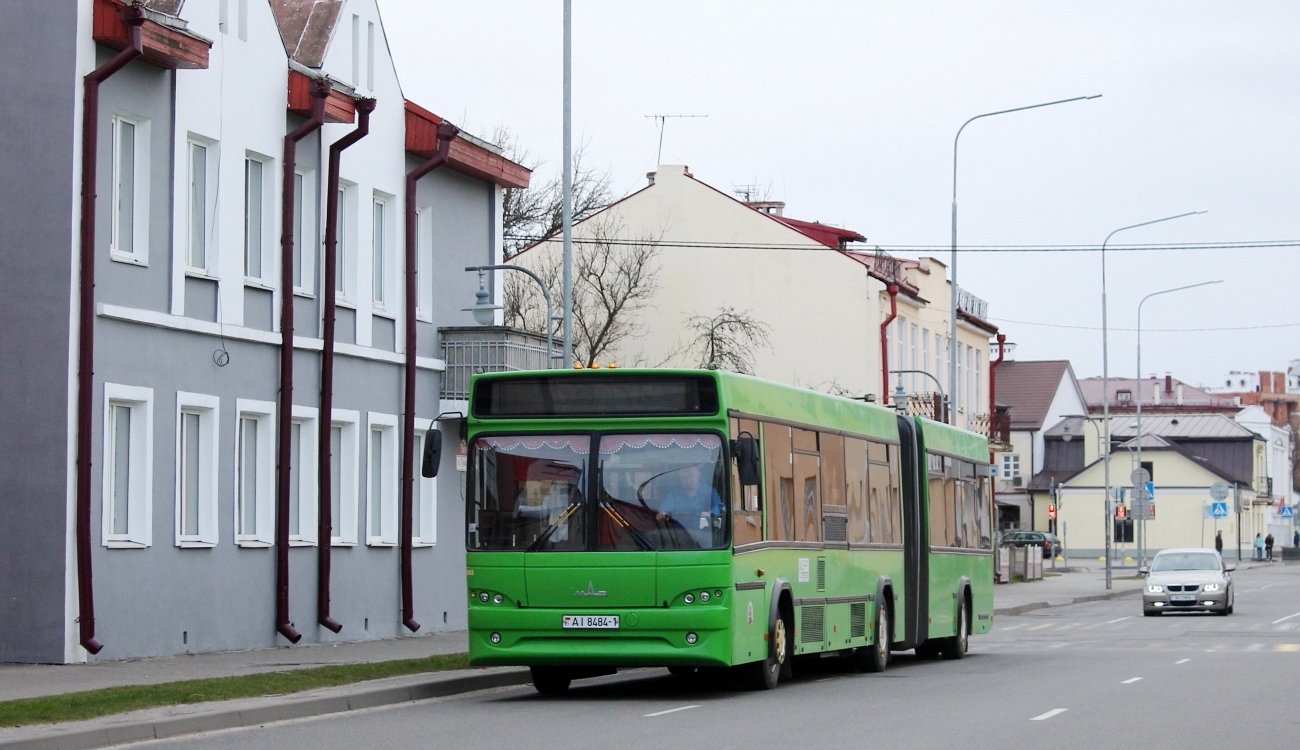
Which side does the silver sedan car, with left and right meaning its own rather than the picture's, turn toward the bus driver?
front

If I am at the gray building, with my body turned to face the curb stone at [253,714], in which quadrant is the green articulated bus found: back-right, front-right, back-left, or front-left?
front-left

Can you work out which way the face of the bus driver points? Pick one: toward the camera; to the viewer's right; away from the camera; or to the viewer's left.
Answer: toward the camera

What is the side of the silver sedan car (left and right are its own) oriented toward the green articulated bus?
front

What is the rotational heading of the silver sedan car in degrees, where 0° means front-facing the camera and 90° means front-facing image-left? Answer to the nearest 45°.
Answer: approximately 0°

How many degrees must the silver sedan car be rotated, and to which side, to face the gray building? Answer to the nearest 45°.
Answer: approximately 45° to its right

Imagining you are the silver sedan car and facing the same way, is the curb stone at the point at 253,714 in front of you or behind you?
in front
